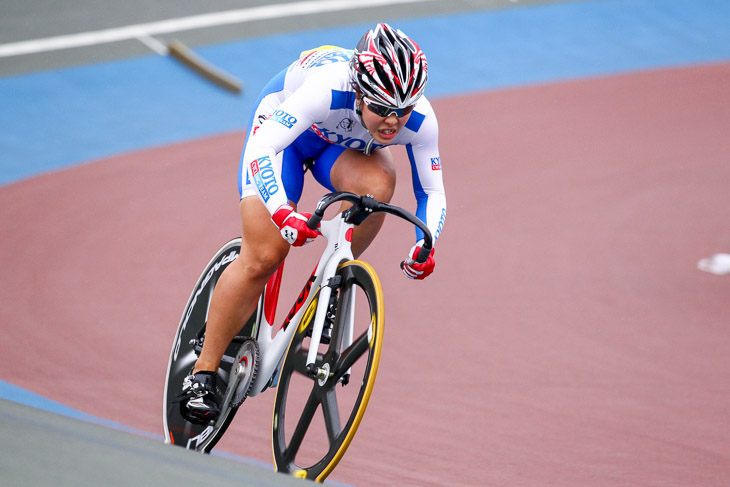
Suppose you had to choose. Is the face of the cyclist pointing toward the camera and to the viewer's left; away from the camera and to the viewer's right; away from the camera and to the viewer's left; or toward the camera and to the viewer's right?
toward the camera and to the viewer's right

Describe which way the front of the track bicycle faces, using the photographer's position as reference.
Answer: facing the viewer and to the right of the viewer
